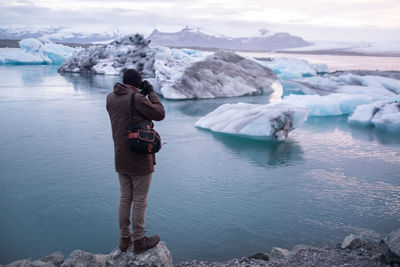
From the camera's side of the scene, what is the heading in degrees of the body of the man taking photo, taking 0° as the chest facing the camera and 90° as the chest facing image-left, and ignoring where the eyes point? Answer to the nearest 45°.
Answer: approximately 225°

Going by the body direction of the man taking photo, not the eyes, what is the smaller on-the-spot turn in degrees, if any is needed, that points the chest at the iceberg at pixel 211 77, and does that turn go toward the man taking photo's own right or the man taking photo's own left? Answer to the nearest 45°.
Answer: approximately 45° to the man taking photo's own left

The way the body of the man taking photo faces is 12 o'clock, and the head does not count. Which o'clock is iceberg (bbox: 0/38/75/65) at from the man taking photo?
The iceberg is roughly at 10 o'clock from the man taking photo.

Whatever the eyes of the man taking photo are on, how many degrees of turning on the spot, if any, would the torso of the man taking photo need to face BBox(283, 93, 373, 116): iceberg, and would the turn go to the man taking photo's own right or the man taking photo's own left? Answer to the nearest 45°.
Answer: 0° — they already face it

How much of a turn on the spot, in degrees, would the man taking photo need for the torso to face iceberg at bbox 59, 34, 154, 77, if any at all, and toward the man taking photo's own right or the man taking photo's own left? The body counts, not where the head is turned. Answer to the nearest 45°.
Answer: approximately 45° to the man taking photo's own left
